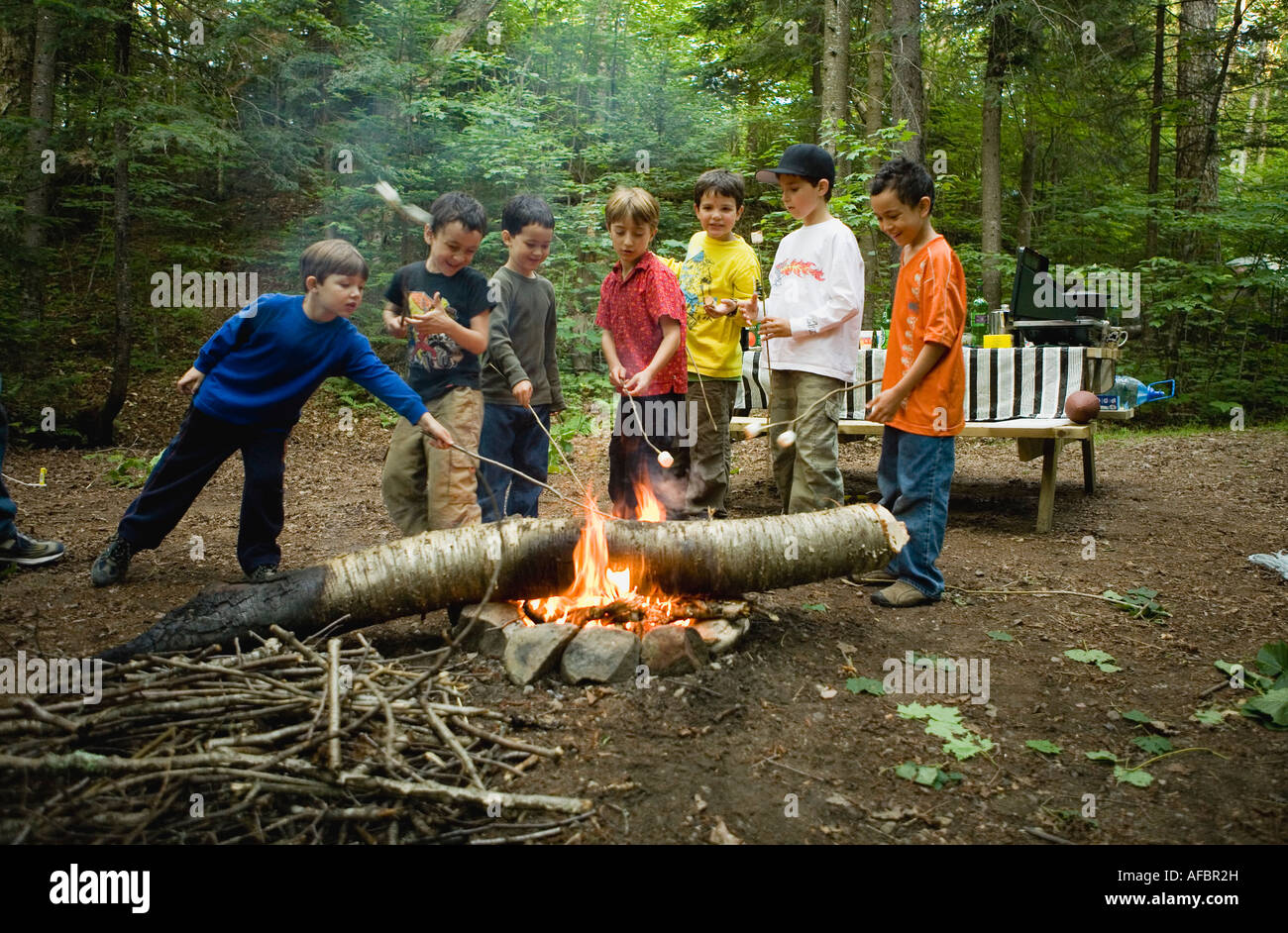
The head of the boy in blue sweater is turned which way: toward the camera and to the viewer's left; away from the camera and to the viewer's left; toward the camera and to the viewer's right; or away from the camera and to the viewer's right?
toward the camera and to the viewer's right

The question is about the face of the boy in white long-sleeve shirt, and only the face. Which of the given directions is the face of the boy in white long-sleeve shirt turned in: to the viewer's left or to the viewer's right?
to the viewer's left

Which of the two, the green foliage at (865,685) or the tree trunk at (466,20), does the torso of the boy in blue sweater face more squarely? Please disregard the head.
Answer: the green foliage

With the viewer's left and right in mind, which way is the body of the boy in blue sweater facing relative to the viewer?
facing the viewer and to the right of the viewer

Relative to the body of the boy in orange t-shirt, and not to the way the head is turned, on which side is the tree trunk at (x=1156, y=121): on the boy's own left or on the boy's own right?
on the boy's own right

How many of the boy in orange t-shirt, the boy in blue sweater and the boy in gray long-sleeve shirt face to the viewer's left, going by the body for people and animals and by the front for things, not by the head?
1

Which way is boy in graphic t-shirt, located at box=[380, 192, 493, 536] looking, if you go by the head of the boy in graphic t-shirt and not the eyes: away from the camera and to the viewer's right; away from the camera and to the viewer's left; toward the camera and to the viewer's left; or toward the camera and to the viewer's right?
toward the camera and to the viewer's right

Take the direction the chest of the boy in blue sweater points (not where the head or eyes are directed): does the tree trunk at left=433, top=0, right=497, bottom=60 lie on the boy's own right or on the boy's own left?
on the boy's own left

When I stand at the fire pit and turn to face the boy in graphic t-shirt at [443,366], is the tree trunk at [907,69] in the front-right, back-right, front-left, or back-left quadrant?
front-right

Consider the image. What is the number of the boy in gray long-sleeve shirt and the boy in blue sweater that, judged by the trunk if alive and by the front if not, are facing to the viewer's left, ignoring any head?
0

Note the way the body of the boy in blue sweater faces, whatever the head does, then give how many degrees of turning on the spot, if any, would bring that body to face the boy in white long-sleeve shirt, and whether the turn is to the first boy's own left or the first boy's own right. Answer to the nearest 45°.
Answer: approximately 45° to the first boy's own left

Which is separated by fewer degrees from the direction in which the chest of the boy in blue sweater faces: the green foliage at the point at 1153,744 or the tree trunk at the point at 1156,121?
the green foliage

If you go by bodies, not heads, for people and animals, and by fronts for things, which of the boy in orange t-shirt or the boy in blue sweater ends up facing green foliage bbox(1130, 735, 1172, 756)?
the boy in blue sweater

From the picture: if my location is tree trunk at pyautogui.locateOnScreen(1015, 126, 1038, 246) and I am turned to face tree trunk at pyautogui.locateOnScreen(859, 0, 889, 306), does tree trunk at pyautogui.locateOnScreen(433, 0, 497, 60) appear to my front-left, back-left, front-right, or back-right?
front-right

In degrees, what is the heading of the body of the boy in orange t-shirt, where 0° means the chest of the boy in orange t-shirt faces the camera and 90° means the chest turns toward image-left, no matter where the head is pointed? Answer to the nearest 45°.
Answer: approximately 90°
